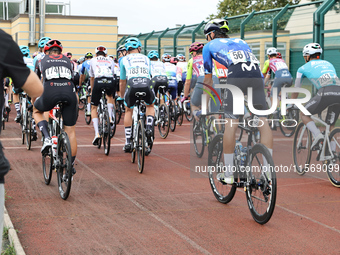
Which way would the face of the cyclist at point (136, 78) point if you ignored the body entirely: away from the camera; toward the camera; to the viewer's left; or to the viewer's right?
away from the camera

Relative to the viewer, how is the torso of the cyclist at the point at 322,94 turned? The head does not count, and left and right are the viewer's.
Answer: facing away from the viewer and to the left of the viewer

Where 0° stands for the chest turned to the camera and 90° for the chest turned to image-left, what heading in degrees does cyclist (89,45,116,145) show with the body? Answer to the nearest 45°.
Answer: approximately 180°

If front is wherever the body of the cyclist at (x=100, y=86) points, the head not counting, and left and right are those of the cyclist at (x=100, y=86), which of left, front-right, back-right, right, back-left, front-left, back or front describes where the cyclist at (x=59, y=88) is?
back

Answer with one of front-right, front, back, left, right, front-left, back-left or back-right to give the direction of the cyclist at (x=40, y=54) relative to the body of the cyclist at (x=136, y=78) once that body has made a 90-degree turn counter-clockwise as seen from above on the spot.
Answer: front

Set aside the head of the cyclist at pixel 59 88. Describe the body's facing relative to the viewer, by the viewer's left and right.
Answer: facing away from the viewer

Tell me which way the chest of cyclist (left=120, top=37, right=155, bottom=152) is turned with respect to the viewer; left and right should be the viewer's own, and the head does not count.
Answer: facing away from the viewer

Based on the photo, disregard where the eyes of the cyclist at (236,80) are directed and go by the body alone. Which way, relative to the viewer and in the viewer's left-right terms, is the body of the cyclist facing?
facing away from the viewer and to the left of the viewer

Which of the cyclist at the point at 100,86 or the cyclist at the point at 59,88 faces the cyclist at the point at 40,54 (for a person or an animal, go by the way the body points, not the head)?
the cyclist at the point at 59,88

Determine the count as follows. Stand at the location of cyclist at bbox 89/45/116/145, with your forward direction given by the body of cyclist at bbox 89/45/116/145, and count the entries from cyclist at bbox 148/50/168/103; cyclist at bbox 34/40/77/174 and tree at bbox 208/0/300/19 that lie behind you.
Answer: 1

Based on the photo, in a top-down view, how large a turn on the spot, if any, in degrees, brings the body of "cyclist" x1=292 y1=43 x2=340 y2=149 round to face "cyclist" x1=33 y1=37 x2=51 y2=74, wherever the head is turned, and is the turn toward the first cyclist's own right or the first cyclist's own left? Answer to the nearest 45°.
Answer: approximately 45° to the first cyclist's own left

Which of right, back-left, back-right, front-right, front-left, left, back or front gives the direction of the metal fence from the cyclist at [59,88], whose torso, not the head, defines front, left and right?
front-right
